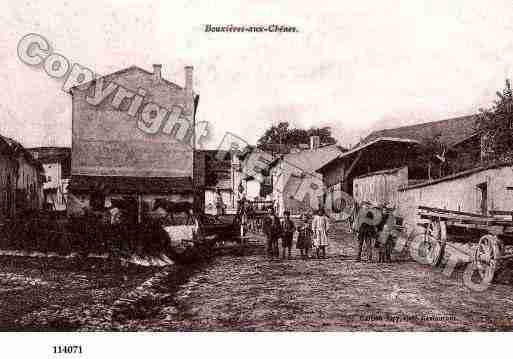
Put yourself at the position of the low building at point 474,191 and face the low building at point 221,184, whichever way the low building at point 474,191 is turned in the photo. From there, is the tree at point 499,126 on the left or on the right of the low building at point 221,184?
right

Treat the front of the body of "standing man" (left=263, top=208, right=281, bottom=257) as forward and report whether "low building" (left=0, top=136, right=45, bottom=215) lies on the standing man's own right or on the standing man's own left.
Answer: on the standing man's own right

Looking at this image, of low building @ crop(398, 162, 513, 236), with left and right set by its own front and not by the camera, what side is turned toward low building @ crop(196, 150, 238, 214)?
right

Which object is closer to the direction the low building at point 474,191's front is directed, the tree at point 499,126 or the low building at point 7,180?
the low building

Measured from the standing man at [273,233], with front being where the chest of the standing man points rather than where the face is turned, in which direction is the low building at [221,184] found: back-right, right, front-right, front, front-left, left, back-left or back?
back

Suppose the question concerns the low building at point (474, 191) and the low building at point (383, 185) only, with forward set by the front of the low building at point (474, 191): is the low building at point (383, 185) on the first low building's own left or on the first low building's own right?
on the first low building's own right

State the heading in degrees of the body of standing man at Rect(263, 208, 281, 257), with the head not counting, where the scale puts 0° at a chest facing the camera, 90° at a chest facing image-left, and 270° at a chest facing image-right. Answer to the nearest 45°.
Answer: approximately 0°

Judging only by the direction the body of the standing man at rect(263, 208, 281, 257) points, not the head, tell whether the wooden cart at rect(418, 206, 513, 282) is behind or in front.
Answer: in front

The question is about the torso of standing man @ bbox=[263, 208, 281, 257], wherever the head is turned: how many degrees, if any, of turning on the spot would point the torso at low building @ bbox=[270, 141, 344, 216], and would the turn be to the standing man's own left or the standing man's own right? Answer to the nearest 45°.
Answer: approximately 180°
